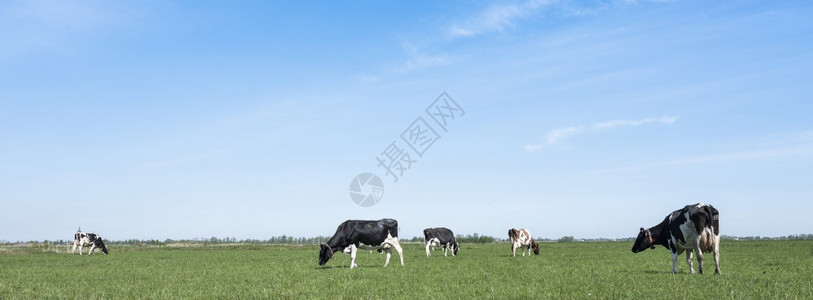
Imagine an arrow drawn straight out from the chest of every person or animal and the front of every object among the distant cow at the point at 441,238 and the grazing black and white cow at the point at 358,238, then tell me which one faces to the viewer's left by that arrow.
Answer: the grazing black and white cow

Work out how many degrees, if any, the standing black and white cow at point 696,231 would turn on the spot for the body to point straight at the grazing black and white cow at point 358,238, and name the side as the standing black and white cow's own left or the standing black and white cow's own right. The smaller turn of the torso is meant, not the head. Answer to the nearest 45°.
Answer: approximately 45° to the standing black and white cow's own left

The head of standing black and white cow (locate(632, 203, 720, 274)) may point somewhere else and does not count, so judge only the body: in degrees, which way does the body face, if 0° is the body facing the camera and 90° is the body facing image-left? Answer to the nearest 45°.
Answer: approximately 135°

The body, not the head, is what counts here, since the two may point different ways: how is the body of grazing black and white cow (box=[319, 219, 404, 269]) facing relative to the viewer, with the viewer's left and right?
facing to the left of the viewer

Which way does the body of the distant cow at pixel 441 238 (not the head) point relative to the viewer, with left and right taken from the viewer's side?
facing to the right of the viewer

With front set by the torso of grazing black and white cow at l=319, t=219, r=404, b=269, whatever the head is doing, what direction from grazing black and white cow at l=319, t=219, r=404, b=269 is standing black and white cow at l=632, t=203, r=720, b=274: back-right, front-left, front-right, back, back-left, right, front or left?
back-left

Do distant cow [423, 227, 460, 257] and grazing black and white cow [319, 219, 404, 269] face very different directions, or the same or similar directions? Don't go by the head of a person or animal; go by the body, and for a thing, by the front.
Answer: very different directions
